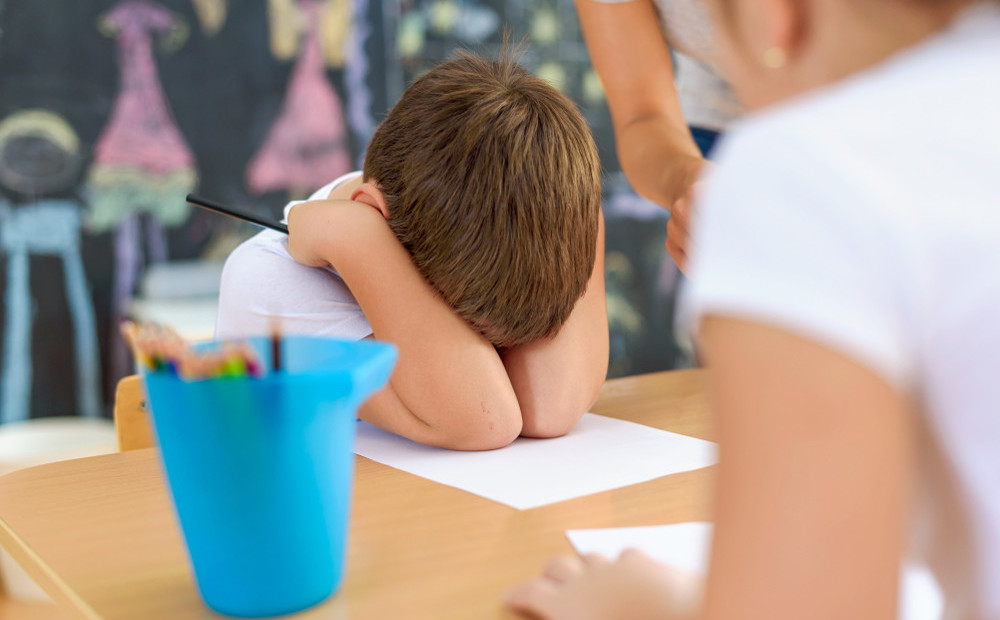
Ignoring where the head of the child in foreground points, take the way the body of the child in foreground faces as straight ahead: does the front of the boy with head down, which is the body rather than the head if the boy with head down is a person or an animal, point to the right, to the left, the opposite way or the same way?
the opposite way

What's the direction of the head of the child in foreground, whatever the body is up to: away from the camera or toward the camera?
away from the camera

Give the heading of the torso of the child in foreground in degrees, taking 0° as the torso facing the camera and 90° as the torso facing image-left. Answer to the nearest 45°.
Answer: approximately 135°

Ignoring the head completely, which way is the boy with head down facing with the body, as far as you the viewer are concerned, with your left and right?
facing the viewer and to the right of the viewer
